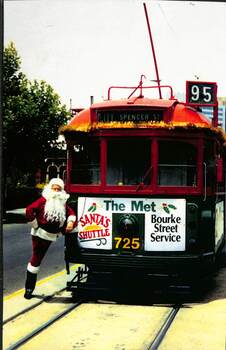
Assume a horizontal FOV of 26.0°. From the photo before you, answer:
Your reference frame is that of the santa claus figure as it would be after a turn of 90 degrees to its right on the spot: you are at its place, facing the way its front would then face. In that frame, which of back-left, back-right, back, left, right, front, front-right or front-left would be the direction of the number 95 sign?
back

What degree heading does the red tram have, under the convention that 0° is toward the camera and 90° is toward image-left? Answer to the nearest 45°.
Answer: approximately 0°

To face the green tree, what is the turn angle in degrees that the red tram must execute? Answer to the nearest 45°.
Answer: approximately 135° to its right
